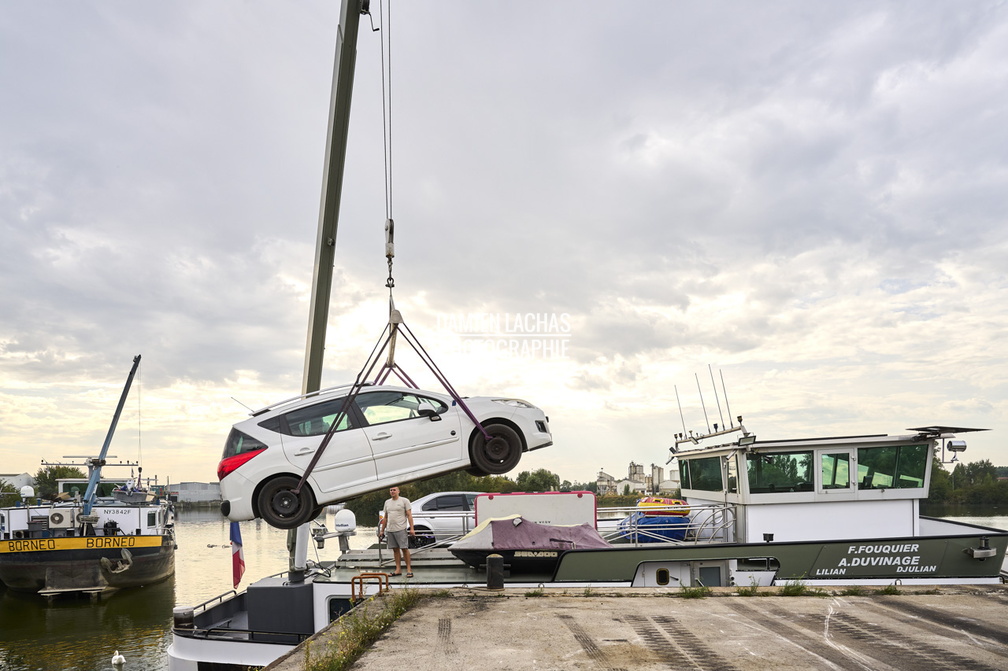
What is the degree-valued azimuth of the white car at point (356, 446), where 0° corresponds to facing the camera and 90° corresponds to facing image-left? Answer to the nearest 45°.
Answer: approximately 270°

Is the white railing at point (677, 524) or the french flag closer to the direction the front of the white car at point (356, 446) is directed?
the white railing

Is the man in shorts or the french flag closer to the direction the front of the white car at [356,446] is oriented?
the man in shorts
